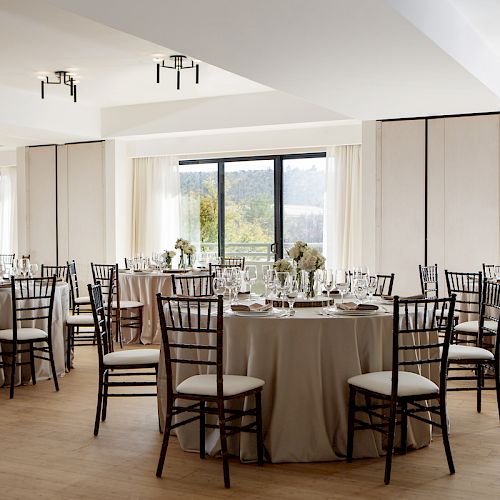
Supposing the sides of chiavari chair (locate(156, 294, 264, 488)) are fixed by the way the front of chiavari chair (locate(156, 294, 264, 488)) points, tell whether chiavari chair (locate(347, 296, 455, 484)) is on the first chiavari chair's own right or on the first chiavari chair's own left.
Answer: on the first chiavari chair's own right

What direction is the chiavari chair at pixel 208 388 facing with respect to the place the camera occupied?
facing away from the viewer and to the right of the viewer

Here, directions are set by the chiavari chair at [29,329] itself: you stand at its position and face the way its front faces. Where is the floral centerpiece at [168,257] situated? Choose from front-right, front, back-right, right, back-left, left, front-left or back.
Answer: right

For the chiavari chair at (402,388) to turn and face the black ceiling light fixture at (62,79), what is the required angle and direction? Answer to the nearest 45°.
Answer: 0° — it already faces it

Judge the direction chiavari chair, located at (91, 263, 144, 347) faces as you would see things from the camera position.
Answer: facing away from the viewer and to the right of the viewer

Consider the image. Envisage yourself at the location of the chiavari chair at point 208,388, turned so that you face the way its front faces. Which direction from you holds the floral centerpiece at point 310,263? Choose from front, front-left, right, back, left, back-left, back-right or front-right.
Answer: front

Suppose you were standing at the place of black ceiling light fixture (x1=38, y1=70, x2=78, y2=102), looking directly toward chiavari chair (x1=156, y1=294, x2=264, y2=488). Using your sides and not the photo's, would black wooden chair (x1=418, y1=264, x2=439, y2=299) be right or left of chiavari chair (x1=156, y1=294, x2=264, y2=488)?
left

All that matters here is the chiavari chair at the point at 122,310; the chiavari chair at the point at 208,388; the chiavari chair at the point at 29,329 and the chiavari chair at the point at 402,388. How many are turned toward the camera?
0

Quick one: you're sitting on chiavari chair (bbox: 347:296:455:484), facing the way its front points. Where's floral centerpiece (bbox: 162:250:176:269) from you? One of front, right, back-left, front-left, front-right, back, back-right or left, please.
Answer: front

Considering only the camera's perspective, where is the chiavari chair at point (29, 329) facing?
facing away from the viewer and to the left of the viewer

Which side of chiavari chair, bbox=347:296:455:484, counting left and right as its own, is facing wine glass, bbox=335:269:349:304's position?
front

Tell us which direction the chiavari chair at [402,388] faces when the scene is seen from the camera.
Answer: facing away from the viewer and to the left of the viewer

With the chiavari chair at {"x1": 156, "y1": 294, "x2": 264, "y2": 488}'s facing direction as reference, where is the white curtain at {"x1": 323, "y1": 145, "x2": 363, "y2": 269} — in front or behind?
in front

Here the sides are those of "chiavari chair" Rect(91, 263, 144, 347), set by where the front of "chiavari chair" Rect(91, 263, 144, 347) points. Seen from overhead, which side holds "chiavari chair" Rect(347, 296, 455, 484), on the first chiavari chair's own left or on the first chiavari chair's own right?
on the first chiavari chair's own right
